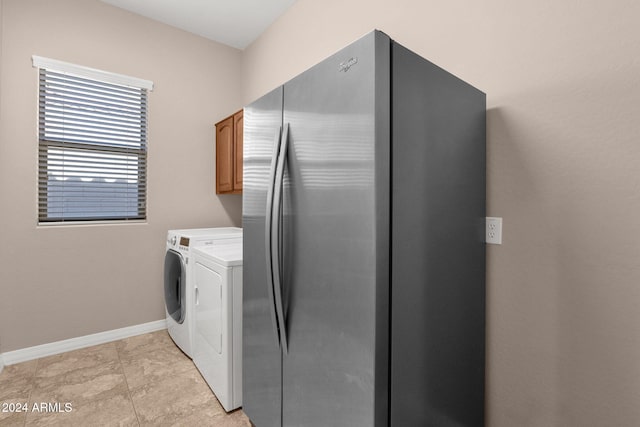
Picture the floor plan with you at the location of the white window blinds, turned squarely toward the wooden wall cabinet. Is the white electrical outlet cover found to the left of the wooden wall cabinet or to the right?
right

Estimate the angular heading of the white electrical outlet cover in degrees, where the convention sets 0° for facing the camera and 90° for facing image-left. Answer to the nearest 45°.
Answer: approximately 45°

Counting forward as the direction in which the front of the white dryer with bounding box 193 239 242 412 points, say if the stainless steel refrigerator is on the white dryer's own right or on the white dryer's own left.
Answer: on the white dryer's own left

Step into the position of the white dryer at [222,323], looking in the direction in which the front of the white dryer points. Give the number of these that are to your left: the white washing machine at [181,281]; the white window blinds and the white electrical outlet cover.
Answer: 1

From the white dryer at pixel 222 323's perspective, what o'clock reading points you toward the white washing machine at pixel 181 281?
The white washing machine is roughly at 4 o'clock from the white dryer.

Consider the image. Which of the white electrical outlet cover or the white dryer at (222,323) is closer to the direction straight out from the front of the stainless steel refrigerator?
the white dryer
